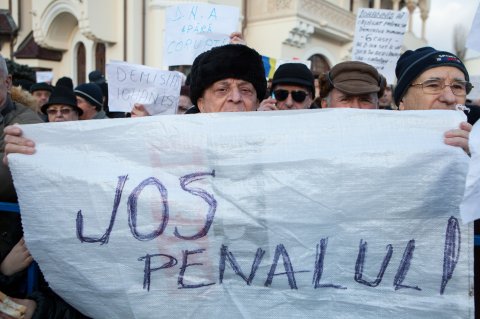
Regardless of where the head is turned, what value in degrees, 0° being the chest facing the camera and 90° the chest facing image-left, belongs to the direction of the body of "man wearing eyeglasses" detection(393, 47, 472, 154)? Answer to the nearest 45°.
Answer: approximately 315°

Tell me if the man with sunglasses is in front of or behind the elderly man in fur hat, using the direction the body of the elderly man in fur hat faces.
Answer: behind

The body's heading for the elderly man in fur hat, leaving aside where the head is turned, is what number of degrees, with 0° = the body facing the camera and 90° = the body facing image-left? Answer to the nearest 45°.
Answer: approximately 0°

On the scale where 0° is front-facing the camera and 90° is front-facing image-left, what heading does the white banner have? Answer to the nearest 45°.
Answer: approximately 0°

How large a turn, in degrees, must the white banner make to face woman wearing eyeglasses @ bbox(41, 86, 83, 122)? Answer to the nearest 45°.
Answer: approximately 135° to its right

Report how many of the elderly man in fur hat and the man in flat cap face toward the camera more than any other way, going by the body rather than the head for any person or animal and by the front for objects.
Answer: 2
